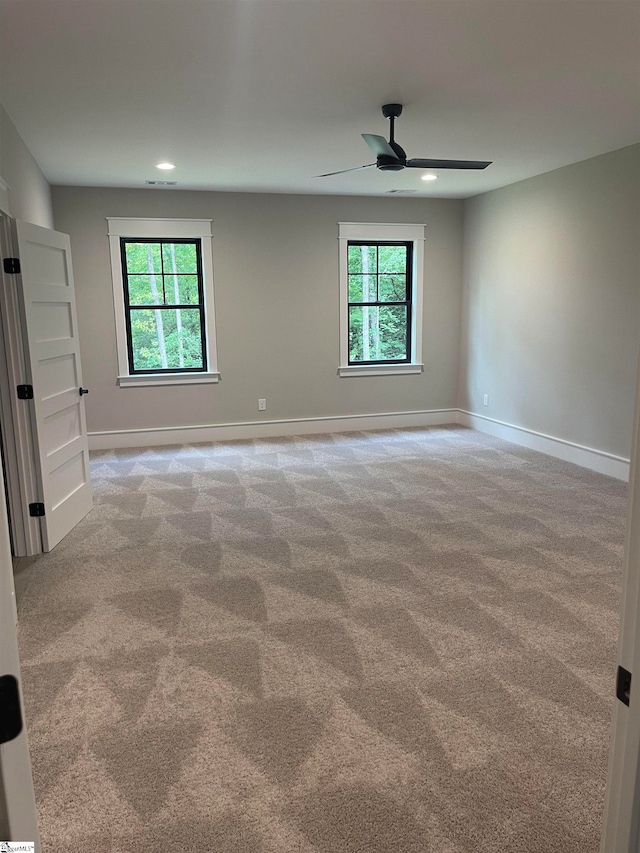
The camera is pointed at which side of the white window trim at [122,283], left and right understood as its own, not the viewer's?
front

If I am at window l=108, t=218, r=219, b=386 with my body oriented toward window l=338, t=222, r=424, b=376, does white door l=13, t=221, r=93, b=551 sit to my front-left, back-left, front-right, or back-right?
back-right

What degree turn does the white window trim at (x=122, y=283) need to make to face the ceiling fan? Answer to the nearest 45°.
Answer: approximately 45° to its left

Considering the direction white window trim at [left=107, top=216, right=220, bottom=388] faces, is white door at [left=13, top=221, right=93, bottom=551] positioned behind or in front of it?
in front

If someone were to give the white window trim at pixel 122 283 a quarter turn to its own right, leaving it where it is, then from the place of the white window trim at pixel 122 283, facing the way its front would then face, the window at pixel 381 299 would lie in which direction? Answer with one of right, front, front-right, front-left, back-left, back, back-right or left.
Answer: back

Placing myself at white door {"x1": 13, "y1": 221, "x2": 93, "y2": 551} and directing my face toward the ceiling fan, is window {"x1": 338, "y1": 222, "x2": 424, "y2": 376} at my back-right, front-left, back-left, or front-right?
front-left

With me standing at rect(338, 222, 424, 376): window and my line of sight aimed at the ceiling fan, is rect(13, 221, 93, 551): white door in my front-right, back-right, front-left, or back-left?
front-right
